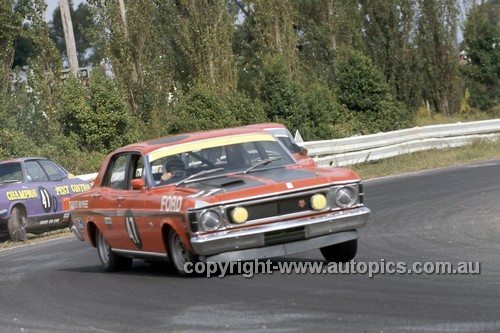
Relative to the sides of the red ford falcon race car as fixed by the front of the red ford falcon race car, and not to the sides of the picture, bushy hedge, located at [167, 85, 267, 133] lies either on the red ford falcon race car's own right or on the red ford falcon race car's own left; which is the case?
on the red ford falcon race car's own left

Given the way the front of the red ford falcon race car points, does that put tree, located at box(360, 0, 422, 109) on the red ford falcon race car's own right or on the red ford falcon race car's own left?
on the red ford falcon race car's own left

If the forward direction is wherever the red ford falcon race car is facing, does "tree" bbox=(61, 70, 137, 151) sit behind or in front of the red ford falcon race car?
behind

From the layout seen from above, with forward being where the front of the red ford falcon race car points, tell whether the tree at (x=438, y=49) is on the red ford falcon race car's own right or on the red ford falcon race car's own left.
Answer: on the red ford falcon race car's own left

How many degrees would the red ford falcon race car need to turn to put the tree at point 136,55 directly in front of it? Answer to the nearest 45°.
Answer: approximately 135° to its left

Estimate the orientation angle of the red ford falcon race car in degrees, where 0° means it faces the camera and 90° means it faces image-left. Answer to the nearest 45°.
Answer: approximately 315°

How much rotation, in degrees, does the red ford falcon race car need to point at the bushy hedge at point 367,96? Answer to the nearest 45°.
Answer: approximately 135° to its left

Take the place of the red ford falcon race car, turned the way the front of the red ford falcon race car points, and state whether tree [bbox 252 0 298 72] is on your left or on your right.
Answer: on your left

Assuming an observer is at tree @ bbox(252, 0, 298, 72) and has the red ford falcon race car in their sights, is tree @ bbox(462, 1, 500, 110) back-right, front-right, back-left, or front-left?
back-left
